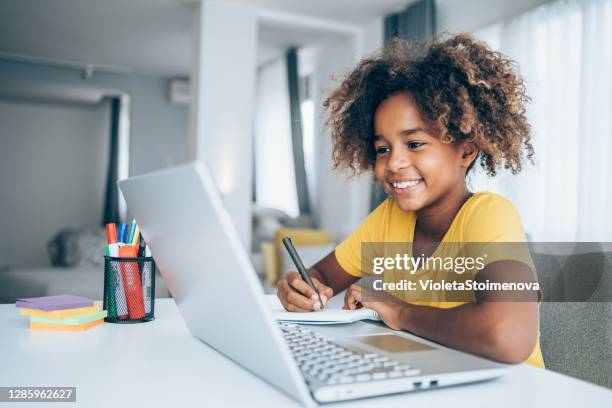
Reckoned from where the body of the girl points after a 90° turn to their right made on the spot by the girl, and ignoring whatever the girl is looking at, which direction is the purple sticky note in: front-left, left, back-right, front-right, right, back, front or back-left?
left

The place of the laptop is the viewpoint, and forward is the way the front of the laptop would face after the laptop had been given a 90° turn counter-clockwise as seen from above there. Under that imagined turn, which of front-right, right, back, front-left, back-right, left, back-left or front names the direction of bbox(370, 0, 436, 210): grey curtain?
front-right

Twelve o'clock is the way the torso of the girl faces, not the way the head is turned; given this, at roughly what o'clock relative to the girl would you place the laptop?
The laptop is roughly at 11 o'clock from the girl.

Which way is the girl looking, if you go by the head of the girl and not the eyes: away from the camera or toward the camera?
toward the camera

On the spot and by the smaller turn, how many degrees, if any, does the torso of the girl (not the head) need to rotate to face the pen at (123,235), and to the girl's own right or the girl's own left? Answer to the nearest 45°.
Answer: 0° — they already face it

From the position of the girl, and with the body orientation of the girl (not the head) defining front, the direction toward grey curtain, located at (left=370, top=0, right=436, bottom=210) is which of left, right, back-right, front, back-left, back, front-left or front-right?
back-right

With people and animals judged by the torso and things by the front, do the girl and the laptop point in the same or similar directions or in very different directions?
very different directions

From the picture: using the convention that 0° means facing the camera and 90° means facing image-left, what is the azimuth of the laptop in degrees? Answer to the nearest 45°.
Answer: approximately 225°

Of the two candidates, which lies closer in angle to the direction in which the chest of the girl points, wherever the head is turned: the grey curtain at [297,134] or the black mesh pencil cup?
the black mesh pencil cup

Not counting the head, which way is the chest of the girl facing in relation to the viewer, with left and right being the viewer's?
facing the viewer and to the left of the viewer
